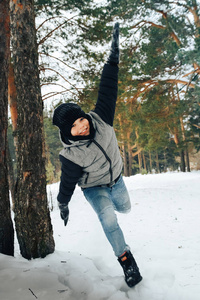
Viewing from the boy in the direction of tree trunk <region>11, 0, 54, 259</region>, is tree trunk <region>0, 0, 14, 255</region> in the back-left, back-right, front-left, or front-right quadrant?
front-left

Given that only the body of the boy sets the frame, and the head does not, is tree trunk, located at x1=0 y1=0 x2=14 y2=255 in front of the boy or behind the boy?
behind

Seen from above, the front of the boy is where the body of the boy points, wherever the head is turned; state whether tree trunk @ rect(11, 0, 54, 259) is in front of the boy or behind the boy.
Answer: behind

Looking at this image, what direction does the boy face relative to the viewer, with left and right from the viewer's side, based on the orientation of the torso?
facing the viewer and to the right of the viewer
